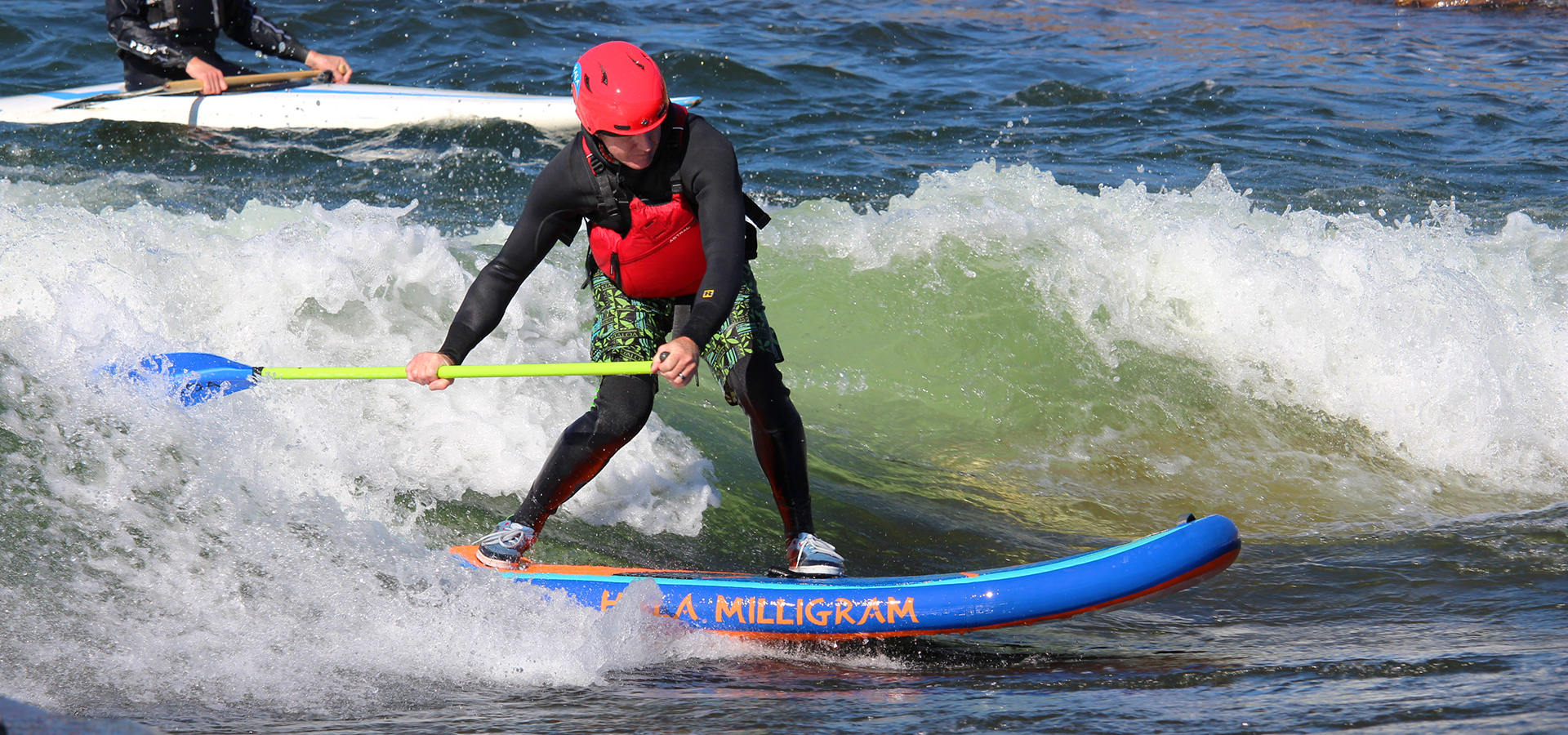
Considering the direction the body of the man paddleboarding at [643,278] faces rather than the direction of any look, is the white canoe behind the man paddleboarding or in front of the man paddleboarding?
behind

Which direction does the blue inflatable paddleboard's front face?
to the viewer's right

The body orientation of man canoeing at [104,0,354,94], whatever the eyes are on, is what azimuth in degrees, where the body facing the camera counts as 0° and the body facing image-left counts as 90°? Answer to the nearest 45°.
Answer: approximately 315°

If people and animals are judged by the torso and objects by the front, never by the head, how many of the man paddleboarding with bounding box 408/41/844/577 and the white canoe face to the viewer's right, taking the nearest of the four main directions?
1

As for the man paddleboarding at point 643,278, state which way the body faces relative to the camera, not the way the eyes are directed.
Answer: toward the camera

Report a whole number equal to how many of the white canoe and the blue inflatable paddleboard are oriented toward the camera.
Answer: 0

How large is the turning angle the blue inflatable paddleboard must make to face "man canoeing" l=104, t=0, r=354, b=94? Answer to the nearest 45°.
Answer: approximately 135° to its left

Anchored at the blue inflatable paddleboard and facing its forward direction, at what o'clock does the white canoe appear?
The white canoe is roughly at 8 o'clock from the blue inflatable paddleboard.

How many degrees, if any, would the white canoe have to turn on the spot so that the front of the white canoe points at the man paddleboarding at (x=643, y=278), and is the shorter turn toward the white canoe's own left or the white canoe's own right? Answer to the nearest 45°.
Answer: approximately 90° to the white canoe's own right

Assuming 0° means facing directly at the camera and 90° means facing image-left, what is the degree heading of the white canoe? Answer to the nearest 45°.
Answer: approximately 270°

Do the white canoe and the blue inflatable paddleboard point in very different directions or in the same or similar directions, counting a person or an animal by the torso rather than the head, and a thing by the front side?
same or similar directions

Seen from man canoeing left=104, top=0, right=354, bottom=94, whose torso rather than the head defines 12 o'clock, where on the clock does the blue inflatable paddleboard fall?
The blue inflatable paddleboard is roughly at 1 o'clock from the man canoeing.

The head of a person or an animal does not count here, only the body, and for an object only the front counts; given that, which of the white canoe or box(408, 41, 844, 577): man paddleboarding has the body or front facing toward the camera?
the man paddleboarding

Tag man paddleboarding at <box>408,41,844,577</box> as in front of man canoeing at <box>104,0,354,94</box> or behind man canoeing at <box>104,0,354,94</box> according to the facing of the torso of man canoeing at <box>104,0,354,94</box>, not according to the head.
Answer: in front

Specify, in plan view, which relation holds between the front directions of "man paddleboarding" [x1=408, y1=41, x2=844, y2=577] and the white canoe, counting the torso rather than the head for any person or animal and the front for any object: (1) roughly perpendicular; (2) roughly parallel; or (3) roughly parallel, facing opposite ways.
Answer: roughly perpendicular
